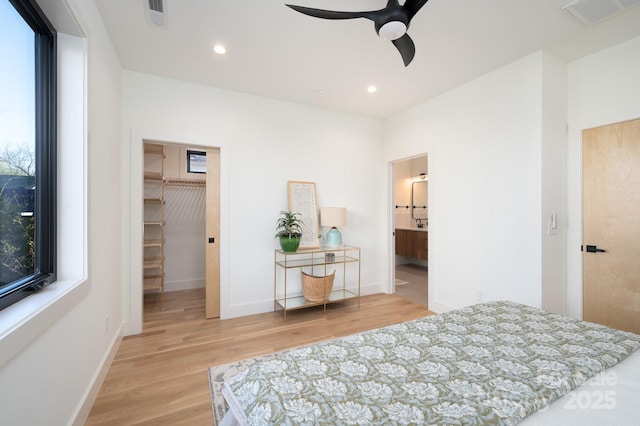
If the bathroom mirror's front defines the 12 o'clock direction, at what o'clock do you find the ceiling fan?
The ceiling fan is roughly at 12 o'clock from the bathroom mirror.

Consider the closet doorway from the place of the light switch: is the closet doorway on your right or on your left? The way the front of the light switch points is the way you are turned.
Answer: on your right

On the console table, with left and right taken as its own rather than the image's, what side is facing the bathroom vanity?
left

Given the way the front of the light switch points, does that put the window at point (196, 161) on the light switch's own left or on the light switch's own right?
on the light switch's own right

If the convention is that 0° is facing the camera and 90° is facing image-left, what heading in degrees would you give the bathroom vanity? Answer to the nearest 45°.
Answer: approximately 45°

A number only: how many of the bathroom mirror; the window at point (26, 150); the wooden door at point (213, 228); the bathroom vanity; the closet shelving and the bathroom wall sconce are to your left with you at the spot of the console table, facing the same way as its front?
3

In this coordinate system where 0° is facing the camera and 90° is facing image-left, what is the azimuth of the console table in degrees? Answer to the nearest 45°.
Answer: approximately 315°
